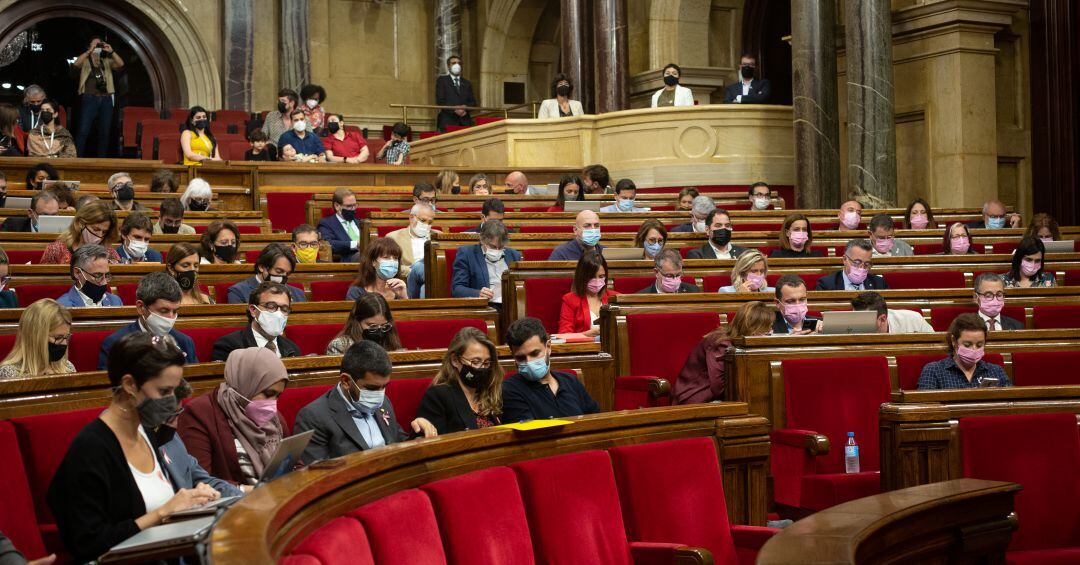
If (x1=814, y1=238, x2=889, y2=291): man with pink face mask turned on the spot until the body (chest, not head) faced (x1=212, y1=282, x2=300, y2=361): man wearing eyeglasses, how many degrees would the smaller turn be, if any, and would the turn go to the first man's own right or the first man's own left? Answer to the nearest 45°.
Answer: approximately 90° to the first man's own right

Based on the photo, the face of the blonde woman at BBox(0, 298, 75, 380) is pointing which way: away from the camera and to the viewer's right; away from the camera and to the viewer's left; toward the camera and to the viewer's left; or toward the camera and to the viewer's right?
toward the camera and to the viewer's right

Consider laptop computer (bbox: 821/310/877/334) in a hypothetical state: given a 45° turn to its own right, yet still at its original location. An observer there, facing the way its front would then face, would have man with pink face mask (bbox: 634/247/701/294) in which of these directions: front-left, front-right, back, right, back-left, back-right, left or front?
left

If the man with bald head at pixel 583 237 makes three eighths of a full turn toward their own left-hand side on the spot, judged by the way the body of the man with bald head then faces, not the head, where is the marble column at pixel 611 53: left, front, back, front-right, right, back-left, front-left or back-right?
front

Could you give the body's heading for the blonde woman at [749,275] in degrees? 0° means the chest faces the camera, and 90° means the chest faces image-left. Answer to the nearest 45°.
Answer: approximately 315°

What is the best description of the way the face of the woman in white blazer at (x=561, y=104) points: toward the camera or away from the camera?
toward the camera

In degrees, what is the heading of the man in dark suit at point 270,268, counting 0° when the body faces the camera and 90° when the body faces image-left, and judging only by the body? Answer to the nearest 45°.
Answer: approximately 315°

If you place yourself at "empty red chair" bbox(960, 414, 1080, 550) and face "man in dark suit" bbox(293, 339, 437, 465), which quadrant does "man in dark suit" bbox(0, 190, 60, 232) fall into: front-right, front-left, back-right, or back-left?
front-right

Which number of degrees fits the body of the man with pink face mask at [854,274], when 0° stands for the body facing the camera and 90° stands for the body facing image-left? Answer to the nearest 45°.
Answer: approximately 315°

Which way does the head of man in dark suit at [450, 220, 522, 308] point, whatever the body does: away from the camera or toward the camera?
toward the camera

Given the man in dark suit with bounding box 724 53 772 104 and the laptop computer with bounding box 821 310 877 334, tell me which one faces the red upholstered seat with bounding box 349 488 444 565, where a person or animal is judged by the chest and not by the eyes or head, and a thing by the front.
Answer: the man in dark suit

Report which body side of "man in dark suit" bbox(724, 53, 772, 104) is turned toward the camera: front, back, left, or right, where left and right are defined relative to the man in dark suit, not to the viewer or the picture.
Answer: front

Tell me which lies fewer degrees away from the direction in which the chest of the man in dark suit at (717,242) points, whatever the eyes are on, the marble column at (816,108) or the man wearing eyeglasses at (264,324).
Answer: the man wearing eyeglasses

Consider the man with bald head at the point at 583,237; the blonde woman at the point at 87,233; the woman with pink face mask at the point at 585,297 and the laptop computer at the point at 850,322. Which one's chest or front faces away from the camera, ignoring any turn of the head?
the laptop computer

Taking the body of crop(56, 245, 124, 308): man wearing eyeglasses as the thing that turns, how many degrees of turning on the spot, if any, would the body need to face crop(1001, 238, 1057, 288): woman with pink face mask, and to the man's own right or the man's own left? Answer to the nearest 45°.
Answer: approximately 45° to the man's own left

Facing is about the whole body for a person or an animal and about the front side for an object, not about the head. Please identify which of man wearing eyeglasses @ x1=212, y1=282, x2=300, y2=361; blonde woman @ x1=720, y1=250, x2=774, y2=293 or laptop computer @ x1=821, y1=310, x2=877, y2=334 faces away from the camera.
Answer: the laptop computer

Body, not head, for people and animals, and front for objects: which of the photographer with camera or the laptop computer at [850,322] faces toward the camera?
the photographer with camera

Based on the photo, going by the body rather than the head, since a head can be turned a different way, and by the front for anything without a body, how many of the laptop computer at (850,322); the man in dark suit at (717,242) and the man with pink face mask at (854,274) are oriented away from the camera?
1

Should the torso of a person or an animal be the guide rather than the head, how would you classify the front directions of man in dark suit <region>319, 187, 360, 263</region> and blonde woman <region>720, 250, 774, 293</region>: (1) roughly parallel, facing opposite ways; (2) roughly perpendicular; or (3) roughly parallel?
roughly parallel

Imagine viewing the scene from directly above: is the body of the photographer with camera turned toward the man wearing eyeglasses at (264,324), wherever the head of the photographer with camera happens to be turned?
yes

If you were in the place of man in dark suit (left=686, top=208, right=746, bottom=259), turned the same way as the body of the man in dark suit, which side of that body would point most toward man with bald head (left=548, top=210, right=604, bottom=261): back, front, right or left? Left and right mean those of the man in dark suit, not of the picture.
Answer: right
